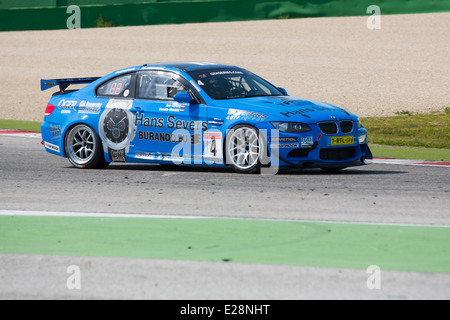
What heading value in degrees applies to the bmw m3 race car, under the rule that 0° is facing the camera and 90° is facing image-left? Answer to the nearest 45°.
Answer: approximately 315°
